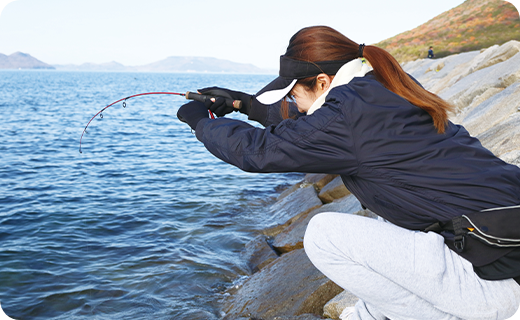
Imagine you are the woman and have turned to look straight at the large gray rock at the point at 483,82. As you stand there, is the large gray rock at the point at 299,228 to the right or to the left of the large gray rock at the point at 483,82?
left

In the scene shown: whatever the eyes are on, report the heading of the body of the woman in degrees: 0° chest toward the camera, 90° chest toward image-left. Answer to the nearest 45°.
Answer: approximately 90°

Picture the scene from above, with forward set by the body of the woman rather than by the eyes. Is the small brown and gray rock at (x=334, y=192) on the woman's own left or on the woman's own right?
on the woman's own right

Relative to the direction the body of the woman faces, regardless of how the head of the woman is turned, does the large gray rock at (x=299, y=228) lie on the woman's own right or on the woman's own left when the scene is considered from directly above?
on the woman's own right

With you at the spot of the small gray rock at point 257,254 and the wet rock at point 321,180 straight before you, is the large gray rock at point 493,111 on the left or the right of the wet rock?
right

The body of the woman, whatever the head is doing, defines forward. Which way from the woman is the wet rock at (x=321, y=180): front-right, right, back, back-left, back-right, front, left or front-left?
right

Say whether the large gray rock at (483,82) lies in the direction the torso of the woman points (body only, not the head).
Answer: no

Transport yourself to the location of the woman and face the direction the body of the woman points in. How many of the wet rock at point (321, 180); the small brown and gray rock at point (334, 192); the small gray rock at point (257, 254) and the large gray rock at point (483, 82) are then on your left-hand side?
0

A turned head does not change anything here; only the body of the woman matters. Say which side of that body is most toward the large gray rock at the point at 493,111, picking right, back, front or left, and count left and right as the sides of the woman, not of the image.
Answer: right

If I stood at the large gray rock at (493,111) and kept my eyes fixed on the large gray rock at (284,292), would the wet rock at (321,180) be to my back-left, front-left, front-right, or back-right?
front-right
